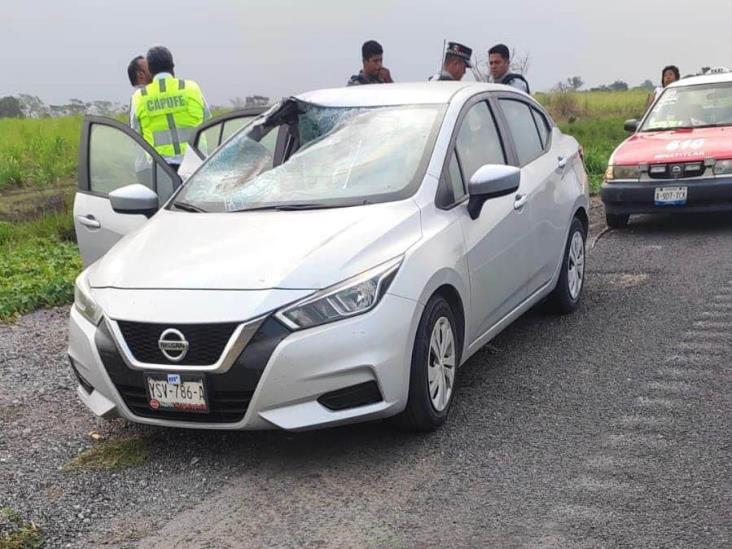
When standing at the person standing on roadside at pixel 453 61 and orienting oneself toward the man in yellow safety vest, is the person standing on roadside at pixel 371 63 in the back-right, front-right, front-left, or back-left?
front-right

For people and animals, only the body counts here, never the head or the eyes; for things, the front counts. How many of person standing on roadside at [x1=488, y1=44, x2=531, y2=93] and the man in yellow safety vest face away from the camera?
1

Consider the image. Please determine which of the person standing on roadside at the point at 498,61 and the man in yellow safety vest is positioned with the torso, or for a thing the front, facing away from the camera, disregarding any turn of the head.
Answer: the man in yellow safety vest

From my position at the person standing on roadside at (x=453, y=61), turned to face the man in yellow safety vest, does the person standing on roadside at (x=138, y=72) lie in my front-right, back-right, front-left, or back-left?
front-right

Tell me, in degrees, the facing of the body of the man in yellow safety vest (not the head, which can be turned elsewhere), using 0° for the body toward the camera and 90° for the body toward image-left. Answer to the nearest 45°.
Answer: approximately 180°

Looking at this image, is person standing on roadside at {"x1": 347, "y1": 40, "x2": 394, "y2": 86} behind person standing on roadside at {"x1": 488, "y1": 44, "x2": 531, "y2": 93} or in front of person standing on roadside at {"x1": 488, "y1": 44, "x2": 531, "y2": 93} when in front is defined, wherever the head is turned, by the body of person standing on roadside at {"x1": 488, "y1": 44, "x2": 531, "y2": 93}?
in front

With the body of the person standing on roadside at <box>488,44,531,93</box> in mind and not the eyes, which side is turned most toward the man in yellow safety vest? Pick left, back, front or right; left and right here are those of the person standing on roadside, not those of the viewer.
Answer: front

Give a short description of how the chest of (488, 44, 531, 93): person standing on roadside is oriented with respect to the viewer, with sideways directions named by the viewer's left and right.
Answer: facing the viewer and to the left of the viewer
